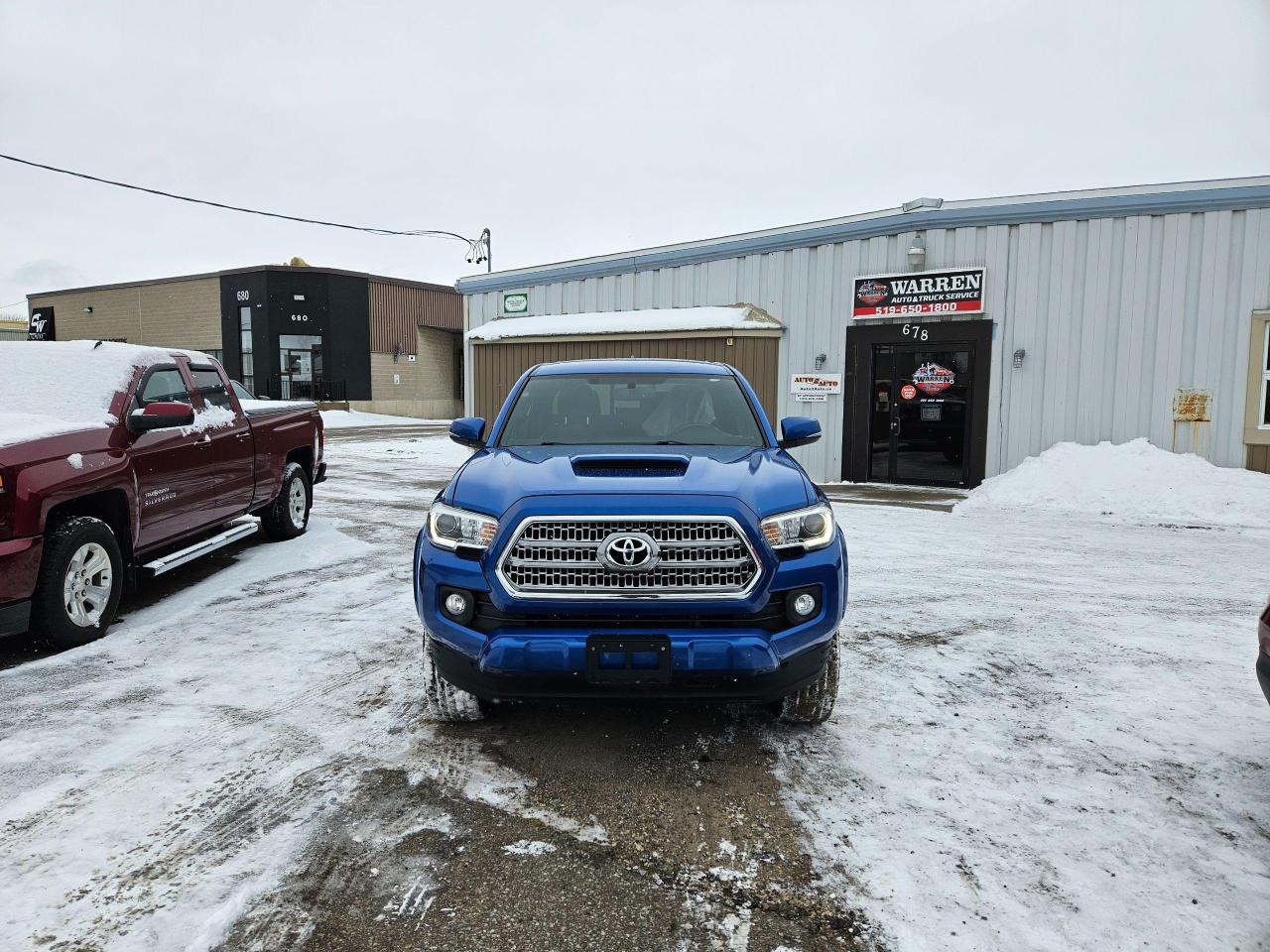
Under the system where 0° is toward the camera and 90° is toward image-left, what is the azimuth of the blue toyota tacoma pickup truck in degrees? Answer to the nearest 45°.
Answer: approximately 0°

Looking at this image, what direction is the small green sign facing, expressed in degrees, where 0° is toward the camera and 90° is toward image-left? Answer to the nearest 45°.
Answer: approximately 0°

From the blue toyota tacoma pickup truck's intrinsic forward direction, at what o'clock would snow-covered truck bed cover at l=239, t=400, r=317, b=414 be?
The snow-covered truck bed cover is roughly at 5 o'clock from the blue toyota tacoma pickup truck.

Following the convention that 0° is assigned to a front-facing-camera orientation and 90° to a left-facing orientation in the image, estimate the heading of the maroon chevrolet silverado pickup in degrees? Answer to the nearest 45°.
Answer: approximately 45°

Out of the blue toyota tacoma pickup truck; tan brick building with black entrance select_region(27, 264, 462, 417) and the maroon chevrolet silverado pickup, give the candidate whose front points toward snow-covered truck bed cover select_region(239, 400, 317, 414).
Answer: the tan brick building with black entrance

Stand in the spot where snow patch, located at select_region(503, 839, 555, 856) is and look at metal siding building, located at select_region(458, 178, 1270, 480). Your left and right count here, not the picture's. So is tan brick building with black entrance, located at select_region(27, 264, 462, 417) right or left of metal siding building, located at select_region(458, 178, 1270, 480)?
left

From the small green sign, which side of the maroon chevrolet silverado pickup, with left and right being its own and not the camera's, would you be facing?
back
